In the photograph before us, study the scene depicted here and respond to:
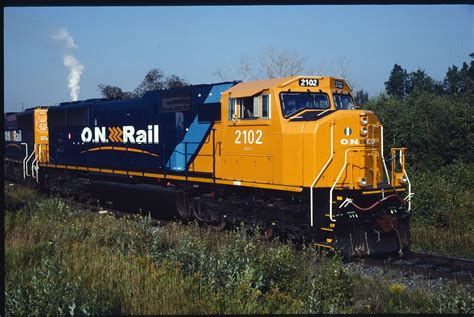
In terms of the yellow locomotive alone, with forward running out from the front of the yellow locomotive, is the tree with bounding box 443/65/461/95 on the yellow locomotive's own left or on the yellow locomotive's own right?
on the yellow locomotive's own left

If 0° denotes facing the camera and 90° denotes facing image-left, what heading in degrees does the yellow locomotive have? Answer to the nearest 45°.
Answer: approximately 315°
